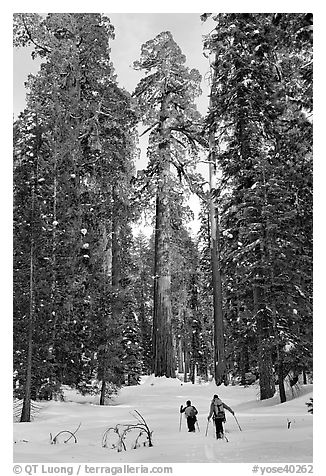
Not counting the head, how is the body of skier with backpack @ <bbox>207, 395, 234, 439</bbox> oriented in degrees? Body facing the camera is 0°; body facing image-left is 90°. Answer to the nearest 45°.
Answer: approximately 180°

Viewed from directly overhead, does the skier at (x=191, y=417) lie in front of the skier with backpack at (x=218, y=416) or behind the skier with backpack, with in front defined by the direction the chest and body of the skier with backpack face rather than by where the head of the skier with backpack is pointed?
in front

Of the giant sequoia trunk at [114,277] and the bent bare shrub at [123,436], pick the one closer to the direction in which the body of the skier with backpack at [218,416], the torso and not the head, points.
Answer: the giant sequoia trunk

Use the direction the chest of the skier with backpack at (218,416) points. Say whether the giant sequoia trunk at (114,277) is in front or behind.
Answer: in front

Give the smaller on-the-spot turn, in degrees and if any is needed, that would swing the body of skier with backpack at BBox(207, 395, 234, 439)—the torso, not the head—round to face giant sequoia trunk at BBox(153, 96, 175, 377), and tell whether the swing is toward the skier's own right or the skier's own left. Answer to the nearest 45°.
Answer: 0° — they already face it

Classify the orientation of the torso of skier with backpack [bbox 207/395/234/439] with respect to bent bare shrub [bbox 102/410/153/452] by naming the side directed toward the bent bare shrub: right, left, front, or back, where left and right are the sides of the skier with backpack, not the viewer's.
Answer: left
